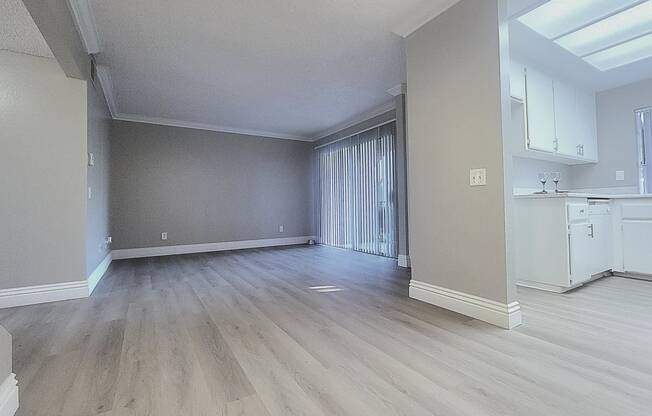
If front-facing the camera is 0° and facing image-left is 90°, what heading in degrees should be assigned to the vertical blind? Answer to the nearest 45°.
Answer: approximately 45°

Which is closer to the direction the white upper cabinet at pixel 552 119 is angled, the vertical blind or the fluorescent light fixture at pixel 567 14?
the fluorescent light fixture

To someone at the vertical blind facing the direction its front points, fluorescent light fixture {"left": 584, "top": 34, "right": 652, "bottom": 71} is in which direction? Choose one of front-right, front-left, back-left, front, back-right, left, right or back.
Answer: left

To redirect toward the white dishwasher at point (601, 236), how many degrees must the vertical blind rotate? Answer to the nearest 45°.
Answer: approximately 90° to its left

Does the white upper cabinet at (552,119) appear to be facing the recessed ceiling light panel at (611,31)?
yes

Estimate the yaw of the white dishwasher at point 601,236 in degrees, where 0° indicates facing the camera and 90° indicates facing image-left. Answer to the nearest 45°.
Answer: approximately 315°

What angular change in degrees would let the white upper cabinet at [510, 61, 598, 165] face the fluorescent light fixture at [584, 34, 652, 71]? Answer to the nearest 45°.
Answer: approximately 45° to its left

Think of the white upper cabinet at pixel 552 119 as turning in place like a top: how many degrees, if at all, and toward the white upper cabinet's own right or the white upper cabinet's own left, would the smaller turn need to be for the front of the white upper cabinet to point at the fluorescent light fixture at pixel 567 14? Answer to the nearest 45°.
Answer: approximately 45° to the white upper cabinet's own right
